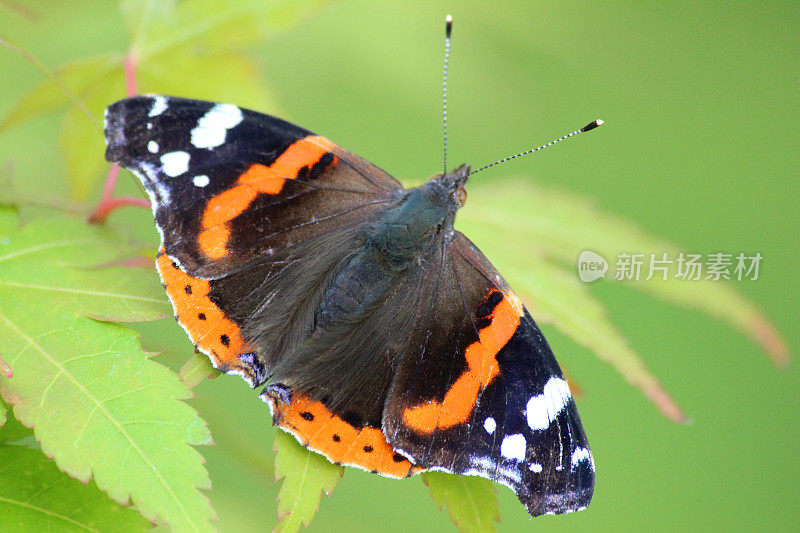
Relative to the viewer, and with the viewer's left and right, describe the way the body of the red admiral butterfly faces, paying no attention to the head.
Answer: facing away from the viewer and to the right of the viewer
